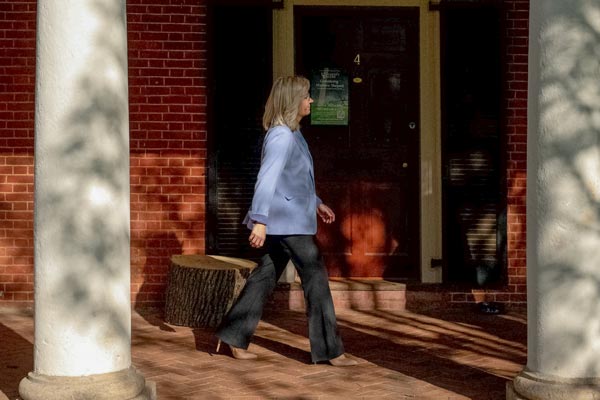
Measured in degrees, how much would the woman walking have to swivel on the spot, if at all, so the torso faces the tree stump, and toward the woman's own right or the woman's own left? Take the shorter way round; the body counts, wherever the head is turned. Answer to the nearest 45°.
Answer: approximately 135° to the woman's own left

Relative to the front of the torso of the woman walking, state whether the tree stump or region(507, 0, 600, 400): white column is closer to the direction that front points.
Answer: the white column

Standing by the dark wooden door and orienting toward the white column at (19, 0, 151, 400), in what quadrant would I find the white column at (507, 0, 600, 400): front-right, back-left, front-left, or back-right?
front-left

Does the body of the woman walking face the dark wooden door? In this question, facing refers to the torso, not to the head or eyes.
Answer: no

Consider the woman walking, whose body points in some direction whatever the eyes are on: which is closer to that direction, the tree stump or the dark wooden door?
the dark wooden door

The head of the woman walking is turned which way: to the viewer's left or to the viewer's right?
to the viewer's right

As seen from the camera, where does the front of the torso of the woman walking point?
to the viewer's right

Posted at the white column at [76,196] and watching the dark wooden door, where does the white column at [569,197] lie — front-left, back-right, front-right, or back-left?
front-right

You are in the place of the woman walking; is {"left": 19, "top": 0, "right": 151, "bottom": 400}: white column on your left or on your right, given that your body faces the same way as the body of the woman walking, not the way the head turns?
on your right

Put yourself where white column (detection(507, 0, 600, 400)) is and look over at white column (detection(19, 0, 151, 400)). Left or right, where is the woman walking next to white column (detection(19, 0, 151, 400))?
right
